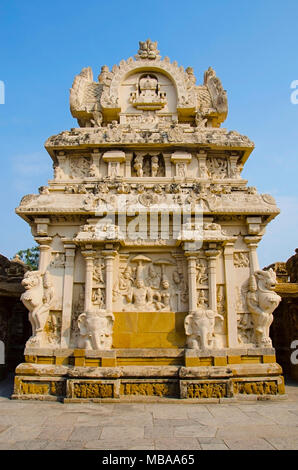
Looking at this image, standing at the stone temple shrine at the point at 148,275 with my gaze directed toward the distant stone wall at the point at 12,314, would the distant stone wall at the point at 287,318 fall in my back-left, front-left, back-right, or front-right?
back-right

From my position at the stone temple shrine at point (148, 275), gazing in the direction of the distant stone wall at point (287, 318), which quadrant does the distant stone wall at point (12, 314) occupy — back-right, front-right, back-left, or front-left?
back-left

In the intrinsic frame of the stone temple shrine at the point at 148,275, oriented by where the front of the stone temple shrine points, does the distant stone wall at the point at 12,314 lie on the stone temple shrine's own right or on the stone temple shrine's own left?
on the stone temple shrine's own right

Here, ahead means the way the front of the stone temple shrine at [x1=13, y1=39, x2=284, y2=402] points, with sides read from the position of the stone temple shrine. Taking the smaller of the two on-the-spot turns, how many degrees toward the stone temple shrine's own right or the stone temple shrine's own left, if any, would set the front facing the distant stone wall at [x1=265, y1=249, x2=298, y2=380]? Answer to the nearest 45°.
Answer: approximately 135° to the stone temple shrine's own left

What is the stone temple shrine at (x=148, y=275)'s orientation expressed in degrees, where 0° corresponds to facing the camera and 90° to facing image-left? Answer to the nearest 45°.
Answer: approximately 0°
